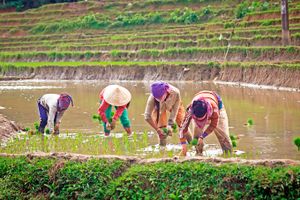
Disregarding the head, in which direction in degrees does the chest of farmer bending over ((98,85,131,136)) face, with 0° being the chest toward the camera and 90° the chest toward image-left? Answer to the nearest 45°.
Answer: approximately 0°

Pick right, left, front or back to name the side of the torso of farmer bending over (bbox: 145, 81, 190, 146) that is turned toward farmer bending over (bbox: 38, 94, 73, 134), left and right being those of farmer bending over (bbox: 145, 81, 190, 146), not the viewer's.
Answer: right

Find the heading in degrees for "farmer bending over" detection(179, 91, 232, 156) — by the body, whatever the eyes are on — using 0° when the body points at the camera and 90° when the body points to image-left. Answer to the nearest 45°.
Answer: approximately 45°

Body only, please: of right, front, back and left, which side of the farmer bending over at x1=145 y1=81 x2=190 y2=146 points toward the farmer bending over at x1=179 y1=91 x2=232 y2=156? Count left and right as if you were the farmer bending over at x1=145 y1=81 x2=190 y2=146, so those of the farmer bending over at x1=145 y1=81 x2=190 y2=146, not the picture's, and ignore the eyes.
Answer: left

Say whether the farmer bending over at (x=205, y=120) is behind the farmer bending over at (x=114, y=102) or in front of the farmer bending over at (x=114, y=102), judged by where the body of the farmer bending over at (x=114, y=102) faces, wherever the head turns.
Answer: in front

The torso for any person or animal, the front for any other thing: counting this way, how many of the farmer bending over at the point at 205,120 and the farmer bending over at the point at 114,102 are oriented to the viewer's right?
0

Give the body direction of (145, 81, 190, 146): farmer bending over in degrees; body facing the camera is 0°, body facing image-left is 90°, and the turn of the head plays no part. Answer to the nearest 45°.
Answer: approximately 45°
